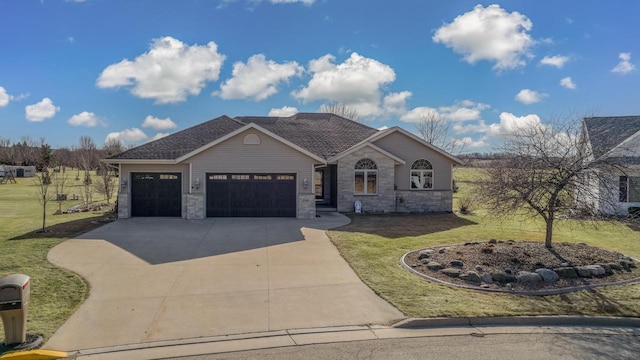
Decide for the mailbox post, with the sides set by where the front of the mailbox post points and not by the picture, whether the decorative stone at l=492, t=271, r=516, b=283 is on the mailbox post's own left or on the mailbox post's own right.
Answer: on the mailbox post's own left

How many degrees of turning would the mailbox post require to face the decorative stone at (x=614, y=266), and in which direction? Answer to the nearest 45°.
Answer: approximately 90° to its left

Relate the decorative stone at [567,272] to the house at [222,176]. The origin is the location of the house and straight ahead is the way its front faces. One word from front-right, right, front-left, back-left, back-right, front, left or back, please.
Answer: front-left

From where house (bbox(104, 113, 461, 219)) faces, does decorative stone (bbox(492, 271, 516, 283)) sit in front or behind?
in front

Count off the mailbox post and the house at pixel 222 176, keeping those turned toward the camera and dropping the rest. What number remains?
2

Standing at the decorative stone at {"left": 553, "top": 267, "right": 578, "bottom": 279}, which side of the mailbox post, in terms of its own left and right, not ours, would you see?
left

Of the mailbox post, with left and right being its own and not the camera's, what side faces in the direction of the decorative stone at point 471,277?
left

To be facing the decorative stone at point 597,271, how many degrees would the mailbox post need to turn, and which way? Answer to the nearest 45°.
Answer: approximately 90° to its left

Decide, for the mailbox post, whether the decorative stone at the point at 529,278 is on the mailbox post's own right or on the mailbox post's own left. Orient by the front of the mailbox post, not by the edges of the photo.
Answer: on the mailbox post's own left

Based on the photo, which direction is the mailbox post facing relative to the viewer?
toward the camera

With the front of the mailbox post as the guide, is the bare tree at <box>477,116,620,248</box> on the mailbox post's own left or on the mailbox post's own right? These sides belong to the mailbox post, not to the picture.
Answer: on the mailbox post's own left

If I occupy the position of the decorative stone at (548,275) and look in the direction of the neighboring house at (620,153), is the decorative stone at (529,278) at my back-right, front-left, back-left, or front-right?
back-left

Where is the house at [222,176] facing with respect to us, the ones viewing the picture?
facing the viewer

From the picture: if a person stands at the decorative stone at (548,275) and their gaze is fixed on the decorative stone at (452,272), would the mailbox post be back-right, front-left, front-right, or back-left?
front-left

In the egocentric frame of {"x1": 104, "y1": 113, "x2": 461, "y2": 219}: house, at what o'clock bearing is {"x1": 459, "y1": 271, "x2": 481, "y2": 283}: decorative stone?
The decorative stone is roughly at 11 o'clock from the house.
